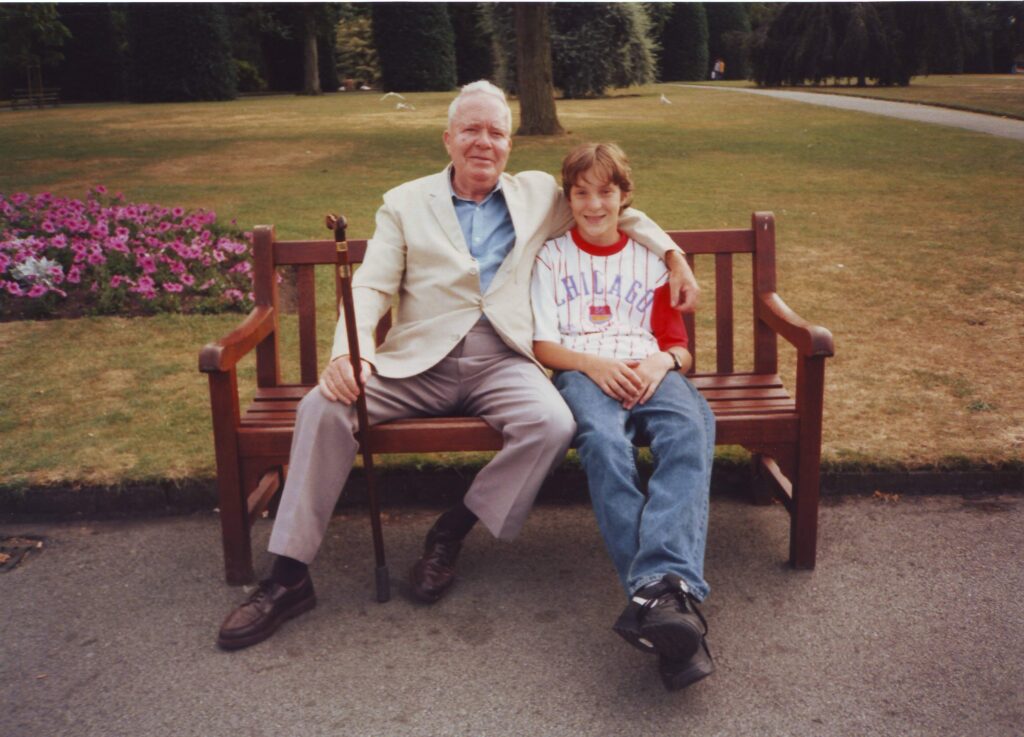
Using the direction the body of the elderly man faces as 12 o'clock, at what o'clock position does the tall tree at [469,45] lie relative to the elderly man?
The tall tree is roughly at 6 o'clock from the elderly man.

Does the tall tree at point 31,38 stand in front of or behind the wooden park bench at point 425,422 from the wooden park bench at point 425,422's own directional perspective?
behind

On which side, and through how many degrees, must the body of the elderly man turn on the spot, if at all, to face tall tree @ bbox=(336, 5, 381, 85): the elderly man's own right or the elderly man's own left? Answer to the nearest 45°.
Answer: approximately 180°

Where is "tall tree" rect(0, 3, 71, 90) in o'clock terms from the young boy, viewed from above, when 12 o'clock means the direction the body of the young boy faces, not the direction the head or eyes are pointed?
The tall tree is roughly at 5 o'clock from the young boy.

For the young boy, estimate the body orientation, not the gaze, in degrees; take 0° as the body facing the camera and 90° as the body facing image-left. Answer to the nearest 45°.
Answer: approximately 0°

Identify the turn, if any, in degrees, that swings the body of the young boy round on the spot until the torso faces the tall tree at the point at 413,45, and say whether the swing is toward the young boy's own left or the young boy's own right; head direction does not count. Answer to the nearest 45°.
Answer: approximately 180°

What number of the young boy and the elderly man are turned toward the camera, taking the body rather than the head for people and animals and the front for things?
2

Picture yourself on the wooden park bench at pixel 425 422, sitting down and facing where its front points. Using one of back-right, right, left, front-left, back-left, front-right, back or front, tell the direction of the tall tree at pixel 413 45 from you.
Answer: back

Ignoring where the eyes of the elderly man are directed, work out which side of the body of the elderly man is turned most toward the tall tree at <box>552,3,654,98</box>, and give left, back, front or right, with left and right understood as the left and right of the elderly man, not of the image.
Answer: back
